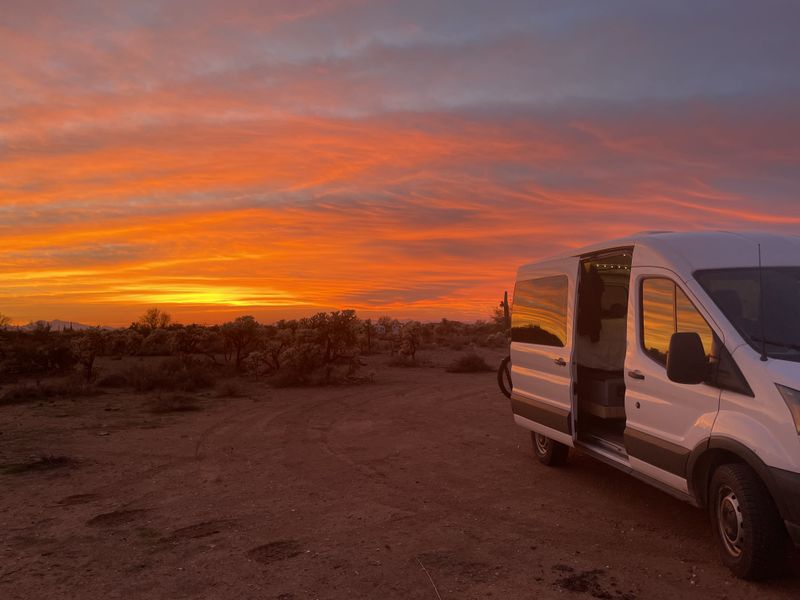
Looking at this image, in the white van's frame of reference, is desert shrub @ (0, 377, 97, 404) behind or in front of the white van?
behind

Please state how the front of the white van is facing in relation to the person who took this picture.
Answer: facing the viewer and to the right of the viewer

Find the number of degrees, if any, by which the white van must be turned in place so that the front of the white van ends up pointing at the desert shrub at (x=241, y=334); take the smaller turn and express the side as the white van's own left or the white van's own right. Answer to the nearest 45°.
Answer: approximately 180°

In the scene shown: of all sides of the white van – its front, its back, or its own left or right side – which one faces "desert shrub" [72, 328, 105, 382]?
back

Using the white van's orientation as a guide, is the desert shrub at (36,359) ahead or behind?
behind

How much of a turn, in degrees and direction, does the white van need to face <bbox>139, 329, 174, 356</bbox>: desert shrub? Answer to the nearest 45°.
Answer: approximately 180°

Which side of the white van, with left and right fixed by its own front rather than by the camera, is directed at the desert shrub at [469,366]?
back

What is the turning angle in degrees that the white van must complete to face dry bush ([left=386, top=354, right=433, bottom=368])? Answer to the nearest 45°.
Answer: approximately 180°

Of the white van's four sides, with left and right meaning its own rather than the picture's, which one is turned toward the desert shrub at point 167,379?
back

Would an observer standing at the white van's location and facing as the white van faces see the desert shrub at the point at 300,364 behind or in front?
behind
